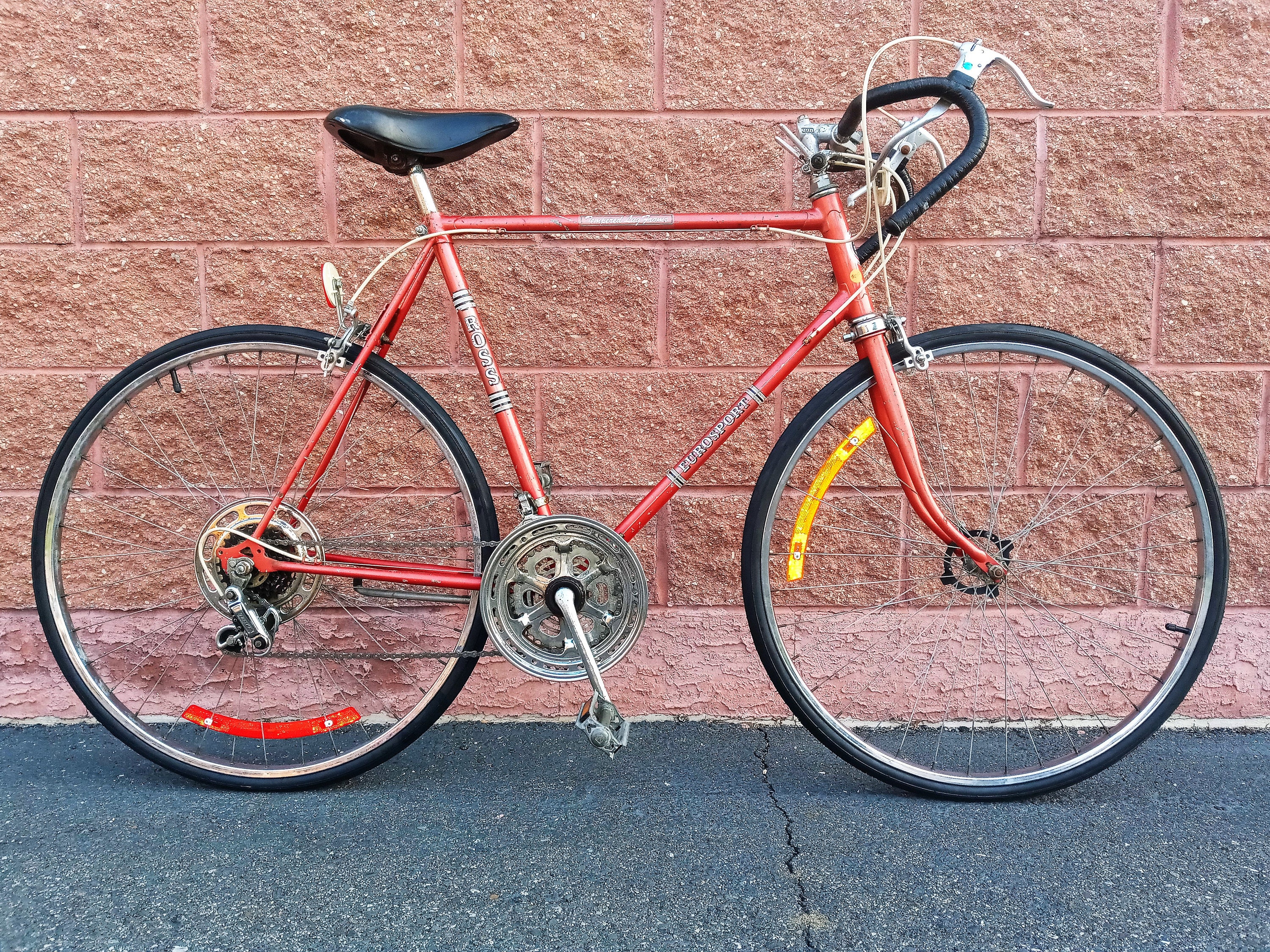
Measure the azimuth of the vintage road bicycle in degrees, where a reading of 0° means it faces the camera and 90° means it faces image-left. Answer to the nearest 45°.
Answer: approximately 270°
